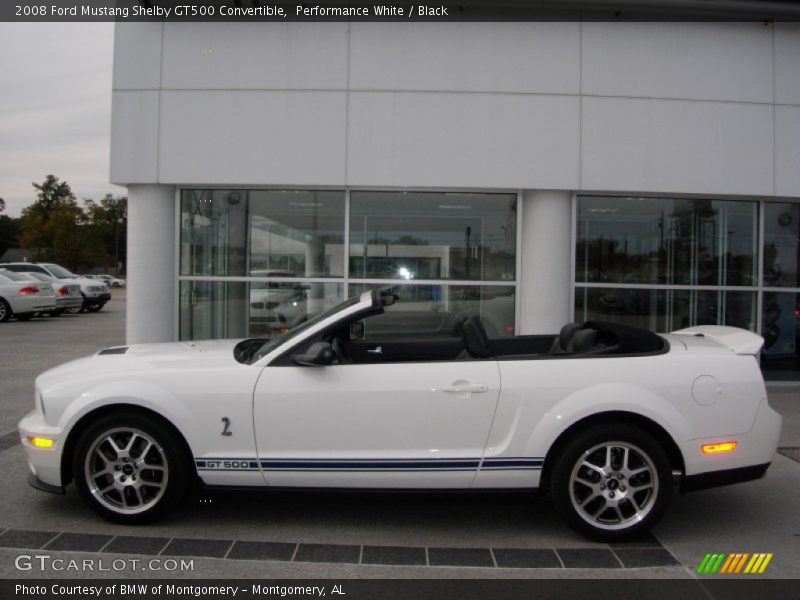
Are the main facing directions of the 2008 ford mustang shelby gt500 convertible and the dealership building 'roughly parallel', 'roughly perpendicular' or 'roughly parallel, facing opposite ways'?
roughly perpendicular

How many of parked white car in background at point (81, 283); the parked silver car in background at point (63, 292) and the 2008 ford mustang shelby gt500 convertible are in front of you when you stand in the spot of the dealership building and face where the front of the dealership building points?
1

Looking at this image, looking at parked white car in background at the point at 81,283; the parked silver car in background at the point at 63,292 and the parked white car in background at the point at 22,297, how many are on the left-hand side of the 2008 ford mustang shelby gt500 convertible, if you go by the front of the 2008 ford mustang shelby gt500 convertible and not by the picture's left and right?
0

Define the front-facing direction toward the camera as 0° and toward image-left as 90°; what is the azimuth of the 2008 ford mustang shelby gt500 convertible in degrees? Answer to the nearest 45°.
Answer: approximately 90°

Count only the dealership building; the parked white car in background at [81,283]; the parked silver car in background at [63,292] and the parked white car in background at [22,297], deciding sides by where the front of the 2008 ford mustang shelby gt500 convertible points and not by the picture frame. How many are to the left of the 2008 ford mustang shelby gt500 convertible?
0

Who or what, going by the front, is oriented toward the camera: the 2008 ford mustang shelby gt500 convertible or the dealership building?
the dealership building

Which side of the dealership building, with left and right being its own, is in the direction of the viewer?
front

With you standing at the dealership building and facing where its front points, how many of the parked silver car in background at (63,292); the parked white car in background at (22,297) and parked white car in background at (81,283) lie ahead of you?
0

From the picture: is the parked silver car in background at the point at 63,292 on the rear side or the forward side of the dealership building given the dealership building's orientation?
on the rear side

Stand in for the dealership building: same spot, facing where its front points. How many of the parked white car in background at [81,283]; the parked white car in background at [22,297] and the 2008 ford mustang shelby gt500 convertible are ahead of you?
1

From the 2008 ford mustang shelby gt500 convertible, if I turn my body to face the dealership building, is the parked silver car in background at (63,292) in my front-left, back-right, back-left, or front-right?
front-left

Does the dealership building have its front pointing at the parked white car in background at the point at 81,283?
no

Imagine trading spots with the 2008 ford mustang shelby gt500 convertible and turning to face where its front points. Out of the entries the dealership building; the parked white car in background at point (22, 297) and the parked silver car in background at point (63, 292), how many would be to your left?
0

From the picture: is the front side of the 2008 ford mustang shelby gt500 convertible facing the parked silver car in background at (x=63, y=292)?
no

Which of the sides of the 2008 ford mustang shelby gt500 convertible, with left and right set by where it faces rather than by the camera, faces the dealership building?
right

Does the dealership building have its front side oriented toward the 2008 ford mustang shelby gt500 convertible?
yes
